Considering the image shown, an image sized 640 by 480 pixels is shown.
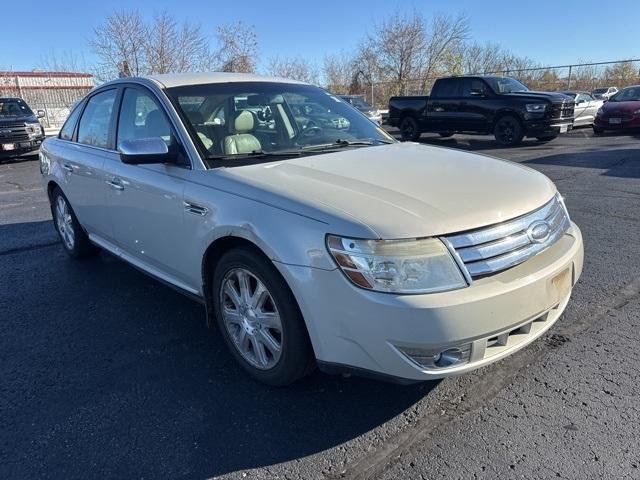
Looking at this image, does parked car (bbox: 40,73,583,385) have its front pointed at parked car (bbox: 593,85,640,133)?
no

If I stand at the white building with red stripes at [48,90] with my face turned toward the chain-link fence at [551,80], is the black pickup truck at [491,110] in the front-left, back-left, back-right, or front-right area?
front-right

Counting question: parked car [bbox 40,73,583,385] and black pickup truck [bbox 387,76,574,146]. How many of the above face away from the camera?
0

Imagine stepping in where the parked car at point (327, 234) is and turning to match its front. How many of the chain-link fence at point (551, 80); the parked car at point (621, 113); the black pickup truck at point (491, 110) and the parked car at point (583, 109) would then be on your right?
0

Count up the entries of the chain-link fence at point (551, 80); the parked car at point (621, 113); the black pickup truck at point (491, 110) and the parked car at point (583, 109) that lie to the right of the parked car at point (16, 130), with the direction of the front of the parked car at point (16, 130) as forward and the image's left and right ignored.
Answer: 0

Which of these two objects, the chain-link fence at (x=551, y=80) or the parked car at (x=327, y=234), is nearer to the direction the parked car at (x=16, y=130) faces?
the parked car

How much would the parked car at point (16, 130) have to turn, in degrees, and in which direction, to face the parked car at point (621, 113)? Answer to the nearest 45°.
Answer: approximately 45° to its left

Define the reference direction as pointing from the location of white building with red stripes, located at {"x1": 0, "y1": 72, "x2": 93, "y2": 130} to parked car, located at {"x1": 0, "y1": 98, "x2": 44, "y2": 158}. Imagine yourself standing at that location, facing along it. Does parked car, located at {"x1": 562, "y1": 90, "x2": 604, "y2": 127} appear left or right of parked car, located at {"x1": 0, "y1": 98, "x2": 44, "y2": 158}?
left

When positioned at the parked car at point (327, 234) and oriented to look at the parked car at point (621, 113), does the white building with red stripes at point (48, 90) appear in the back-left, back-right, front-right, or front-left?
front-left

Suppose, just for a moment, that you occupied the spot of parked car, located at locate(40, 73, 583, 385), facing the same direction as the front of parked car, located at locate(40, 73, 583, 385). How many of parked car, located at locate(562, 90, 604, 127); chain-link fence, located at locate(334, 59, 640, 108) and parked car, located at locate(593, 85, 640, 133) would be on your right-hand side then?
0

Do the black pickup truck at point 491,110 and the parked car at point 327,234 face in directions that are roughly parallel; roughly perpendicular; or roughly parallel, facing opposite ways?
roughly parallel

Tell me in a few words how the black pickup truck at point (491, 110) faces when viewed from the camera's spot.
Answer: facing the viewer and to the right of the viewer

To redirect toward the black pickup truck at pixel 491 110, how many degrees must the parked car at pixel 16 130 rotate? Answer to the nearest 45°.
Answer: approximately 45° to its left

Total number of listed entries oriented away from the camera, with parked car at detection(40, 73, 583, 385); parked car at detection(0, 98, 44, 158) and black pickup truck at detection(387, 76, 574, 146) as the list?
0

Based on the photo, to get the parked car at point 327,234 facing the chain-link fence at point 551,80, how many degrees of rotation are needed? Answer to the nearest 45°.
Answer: approximately 90° to its left

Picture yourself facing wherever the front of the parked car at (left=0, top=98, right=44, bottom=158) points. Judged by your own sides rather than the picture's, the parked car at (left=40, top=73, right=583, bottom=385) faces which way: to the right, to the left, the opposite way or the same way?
the same way

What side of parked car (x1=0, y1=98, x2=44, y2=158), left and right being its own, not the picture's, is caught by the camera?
front
